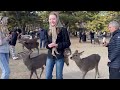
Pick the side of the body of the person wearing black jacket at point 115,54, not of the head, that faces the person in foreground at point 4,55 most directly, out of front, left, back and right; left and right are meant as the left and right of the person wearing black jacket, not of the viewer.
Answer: front

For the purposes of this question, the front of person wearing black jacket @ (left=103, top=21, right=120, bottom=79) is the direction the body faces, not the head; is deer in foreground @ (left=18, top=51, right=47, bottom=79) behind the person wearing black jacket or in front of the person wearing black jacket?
in front

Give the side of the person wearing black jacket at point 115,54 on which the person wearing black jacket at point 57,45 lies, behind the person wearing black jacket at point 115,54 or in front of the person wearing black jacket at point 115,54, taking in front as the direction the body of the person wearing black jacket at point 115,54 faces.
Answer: in front

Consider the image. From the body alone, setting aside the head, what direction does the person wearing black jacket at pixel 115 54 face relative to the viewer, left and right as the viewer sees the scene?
facing to the left of the viewer
